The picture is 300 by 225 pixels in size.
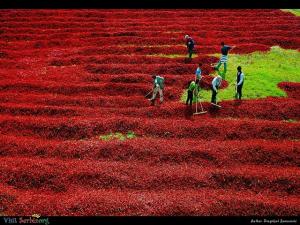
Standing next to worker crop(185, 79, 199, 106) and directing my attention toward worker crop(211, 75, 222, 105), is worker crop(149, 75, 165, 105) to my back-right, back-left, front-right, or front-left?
back-left

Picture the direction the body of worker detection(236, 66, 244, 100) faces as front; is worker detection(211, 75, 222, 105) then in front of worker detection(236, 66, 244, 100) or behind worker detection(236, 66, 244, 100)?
in front

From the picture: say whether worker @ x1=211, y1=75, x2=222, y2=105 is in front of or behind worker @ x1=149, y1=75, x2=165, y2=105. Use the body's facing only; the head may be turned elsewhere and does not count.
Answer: behind

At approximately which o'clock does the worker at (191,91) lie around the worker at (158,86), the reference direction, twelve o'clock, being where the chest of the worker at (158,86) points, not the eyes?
the worker at (191,91) is roughly at 7 o'clock from the worker at (158,86).

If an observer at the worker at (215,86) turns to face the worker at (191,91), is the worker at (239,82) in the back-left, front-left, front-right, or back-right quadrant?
back-right

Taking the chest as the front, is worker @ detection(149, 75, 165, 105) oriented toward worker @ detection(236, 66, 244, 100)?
no

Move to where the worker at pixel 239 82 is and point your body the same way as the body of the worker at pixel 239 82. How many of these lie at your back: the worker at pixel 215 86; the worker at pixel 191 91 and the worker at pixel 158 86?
0

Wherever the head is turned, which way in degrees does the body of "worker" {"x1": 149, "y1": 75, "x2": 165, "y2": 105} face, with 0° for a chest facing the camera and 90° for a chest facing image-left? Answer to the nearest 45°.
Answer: approximately 90°

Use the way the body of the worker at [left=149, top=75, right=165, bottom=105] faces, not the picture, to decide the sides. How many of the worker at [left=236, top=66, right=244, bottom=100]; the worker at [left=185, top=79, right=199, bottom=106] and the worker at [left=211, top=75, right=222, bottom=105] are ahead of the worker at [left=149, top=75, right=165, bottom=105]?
0
